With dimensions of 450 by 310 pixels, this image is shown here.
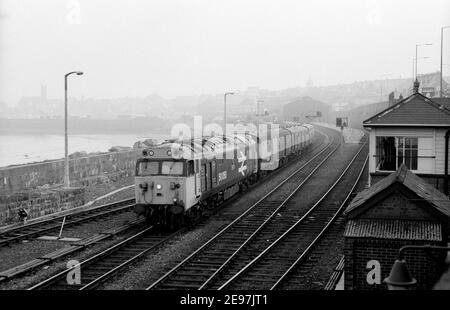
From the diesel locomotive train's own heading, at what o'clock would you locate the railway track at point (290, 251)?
The railway track is roughly at 11 o'clock from the diesel locomotive train.

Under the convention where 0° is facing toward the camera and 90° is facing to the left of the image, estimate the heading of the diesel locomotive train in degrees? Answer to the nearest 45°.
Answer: approximately 45°

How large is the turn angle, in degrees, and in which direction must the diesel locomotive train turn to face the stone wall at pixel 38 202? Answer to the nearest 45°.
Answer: approximately 90° to its right

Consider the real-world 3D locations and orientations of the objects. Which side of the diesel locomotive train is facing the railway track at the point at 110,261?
front

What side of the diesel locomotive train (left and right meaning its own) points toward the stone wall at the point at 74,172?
right
